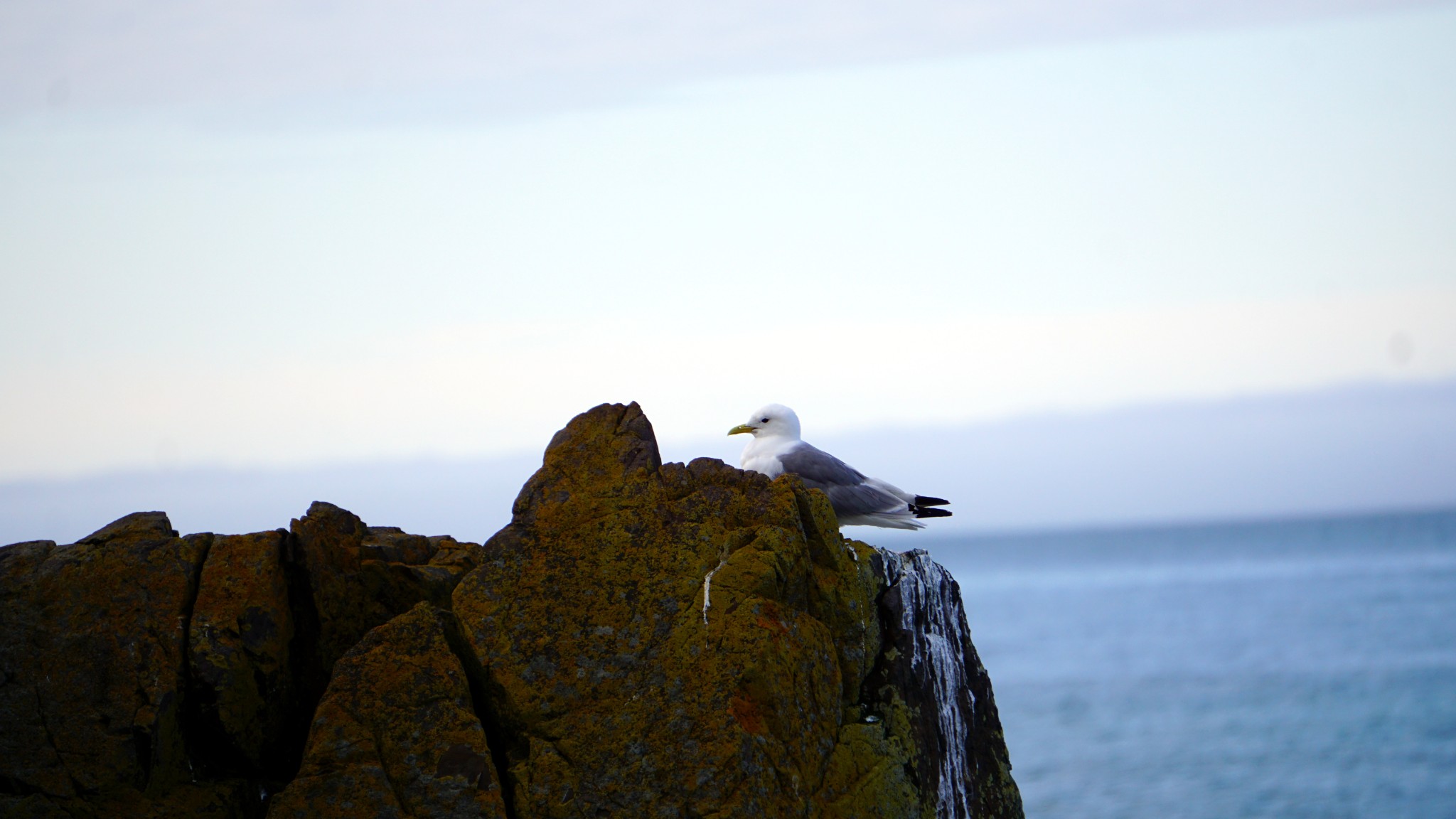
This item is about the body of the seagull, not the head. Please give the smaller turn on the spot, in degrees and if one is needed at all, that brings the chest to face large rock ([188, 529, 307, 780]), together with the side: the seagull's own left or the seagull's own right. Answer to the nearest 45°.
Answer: approximately 45° to the seagull's own left

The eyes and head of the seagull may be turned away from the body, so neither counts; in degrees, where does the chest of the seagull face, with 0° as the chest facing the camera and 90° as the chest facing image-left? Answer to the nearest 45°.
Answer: approximately 90°

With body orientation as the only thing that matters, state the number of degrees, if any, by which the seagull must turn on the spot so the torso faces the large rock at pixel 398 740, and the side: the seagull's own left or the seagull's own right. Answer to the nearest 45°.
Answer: approximately 45° to the seagull's own left

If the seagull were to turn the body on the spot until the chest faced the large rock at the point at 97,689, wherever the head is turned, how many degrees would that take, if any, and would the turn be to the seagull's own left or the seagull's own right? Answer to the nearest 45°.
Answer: approximately 45° to the seagull's own left

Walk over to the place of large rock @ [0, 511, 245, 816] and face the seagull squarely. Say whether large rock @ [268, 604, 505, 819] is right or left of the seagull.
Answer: right
